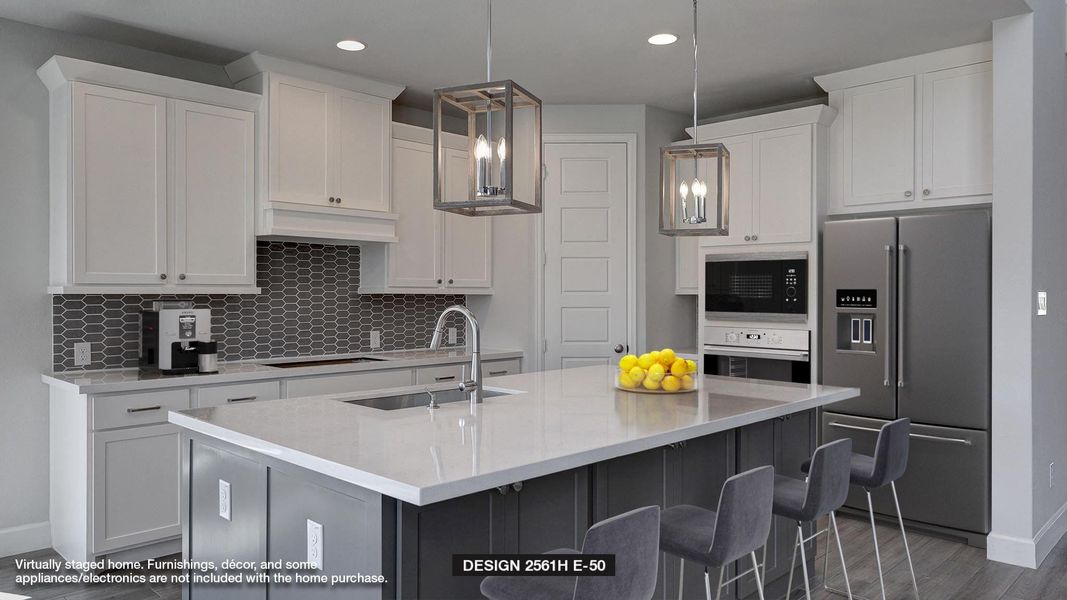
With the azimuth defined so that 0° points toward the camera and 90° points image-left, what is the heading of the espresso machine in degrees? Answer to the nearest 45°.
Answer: approximately 315°

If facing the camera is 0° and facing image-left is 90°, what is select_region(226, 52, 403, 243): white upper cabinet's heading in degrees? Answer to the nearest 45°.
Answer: approximately 315°

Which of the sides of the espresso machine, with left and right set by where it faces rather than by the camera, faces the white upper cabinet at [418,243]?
left

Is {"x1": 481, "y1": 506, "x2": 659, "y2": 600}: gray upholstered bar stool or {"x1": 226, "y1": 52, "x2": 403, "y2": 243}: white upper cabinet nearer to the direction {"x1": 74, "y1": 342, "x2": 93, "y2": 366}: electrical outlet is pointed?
the gray upholstered bar stool

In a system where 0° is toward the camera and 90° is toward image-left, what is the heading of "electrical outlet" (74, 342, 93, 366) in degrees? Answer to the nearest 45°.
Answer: approximately 0°

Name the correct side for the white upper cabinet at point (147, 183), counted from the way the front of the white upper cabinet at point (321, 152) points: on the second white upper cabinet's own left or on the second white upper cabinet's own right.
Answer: on the second white upper cabinet's own right

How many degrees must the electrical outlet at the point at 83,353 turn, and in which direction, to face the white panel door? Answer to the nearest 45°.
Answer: approximately 90° to its left

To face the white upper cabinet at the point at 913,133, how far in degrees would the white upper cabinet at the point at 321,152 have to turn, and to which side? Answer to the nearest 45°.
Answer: approximately 45° to its left
